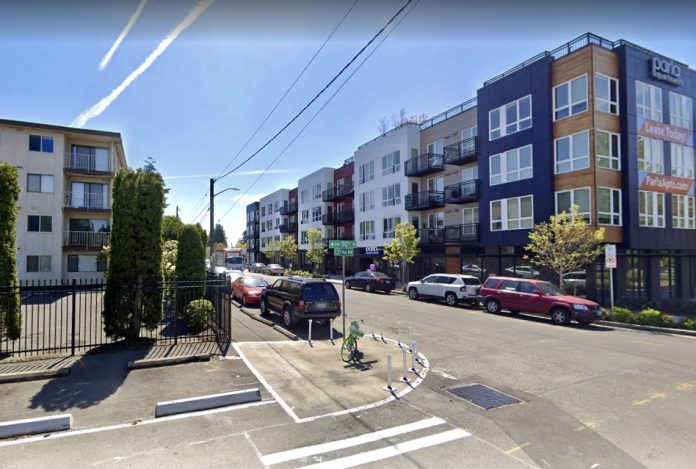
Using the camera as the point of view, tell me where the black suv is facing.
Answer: facing away from the viewer and to the left of the viewer

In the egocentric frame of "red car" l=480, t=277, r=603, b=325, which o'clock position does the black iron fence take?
The black iron fence is roughly at 3 o'clock from the red car.

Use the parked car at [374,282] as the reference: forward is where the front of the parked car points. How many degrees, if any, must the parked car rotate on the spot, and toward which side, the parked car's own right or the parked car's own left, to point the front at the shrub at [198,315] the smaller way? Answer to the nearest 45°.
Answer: approximately 135° to the parked car's own left

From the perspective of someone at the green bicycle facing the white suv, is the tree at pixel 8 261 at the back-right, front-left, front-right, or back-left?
back-left

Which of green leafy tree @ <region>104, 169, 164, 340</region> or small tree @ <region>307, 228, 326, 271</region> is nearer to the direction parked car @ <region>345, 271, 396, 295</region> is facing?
the small tree

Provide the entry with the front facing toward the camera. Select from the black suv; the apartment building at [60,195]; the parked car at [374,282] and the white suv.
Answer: the apartment building

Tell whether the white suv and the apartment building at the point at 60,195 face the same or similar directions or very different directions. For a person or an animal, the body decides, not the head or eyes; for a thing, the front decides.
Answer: very different directions

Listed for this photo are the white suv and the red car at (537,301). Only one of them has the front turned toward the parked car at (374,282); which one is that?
the white suv

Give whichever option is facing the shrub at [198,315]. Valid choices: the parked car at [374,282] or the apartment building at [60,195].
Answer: the apartment building

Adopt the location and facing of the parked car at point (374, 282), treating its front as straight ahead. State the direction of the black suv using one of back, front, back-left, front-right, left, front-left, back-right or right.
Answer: back-left

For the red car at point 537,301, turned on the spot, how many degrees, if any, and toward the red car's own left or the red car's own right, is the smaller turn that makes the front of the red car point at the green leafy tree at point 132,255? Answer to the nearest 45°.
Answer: approximately 90° to the red car's own right

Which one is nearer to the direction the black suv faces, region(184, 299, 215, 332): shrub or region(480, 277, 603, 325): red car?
the shrub

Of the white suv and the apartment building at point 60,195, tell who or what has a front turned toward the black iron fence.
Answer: the apartment building

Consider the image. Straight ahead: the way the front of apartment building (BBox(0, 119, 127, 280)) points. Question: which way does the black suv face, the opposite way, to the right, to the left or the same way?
the opposite way
